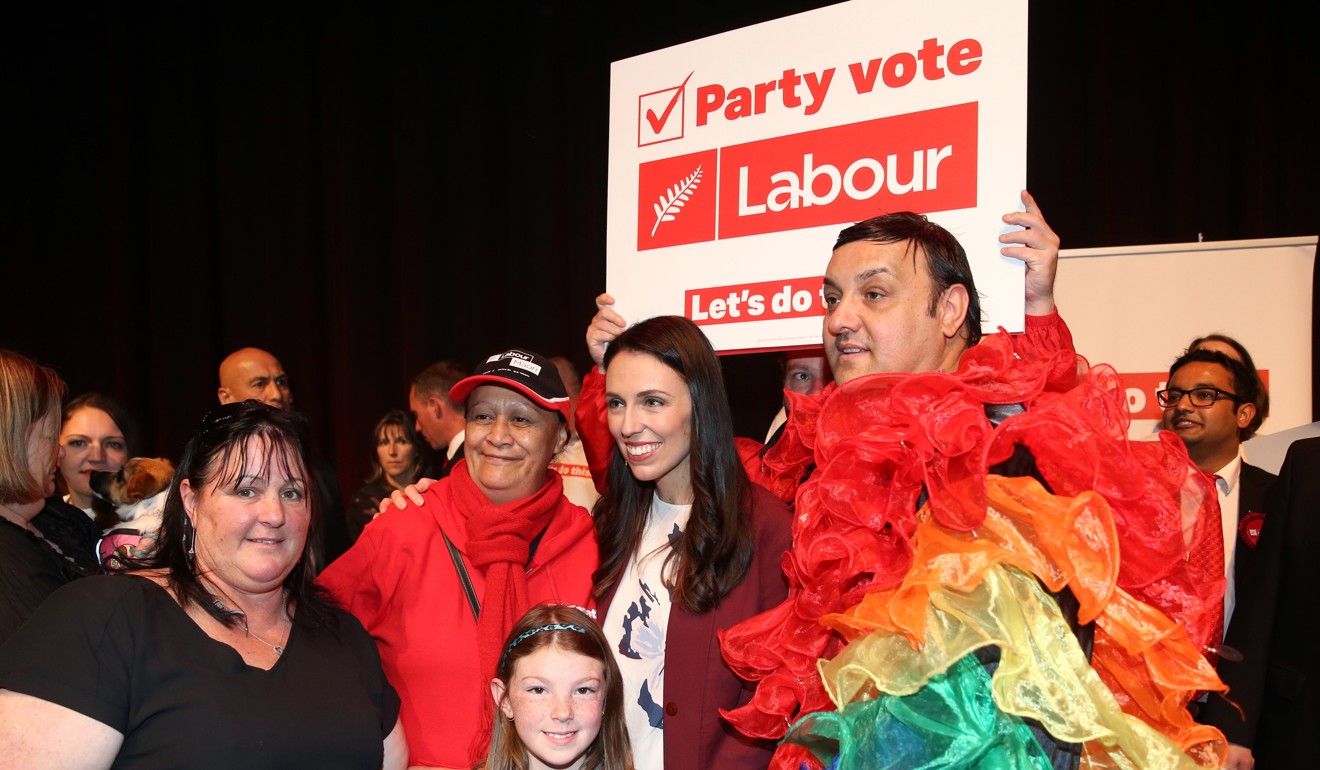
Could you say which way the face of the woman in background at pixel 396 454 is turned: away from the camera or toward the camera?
toward the camera

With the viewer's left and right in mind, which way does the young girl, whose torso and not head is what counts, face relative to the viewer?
facing the viewer

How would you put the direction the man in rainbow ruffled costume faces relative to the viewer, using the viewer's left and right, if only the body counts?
facing the viewer and to the left of the viewer

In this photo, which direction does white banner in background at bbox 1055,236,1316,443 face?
toward the camera

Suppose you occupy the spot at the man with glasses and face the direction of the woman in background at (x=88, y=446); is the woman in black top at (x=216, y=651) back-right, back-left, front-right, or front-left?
front-left

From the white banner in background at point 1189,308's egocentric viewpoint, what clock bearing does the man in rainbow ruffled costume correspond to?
The man in rainbow ruffled costume is roughly at 12 o'clock from the white banner in background.

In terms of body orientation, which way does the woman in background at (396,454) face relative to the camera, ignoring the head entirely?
toward the camera

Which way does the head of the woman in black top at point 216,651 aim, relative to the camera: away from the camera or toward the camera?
toward the camera

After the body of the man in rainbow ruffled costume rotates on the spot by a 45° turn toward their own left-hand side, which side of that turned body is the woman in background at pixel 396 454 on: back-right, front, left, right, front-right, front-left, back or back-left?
back-right

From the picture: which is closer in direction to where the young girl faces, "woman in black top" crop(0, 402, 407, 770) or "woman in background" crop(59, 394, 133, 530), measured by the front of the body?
the woman in black top

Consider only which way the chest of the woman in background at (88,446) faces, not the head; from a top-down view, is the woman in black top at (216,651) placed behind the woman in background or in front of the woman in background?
in front

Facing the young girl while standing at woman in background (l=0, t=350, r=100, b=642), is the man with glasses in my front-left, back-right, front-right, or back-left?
front-left

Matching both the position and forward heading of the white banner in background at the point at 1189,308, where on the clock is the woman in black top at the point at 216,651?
The woman in black top is roughly at 1 o'clock from the white banner in background.

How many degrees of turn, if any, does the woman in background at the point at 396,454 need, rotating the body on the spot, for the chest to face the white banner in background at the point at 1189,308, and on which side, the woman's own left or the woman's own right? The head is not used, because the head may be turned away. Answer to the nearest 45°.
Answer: approximately 45° to the woman's own left
